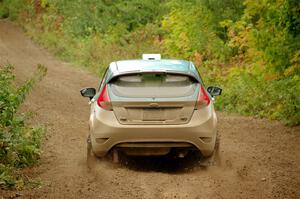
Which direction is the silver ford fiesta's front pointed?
away from the camera
